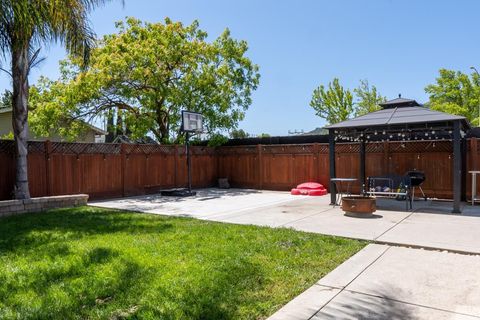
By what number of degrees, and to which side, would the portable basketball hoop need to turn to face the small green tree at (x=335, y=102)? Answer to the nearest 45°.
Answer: approximately 90° to its left

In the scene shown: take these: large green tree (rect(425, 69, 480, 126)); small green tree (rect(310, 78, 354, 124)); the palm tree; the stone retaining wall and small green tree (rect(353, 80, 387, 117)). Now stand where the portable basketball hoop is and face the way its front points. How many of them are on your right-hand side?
2

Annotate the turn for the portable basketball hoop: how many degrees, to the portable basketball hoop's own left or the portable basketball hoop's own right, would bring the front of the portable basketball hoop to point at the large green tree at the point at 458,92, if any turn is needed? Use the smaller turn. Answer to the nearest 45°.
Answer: approximately 90° to the portable basketball hoop's own left

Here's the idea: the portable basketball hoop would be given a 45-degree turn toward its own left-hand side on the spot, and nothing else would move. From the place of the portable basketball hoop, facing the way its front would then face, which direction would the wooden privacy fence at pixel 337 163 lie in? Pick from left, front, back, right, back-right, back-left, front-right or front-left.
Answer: front

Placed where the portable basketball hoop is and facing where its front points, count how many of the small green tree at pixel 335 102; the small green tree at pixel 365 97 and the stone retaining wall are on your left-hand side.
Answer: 2

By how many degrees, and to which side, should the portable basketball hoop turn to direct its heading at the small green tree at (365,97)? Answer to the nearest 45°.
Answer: approximately 90° to its left

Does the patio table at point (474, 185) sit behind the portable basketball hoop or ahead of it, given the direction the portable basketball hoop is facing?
ahead

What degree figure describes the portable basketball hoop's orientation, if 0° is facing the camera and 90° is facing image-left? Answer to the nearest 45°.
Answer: approximately 315°
